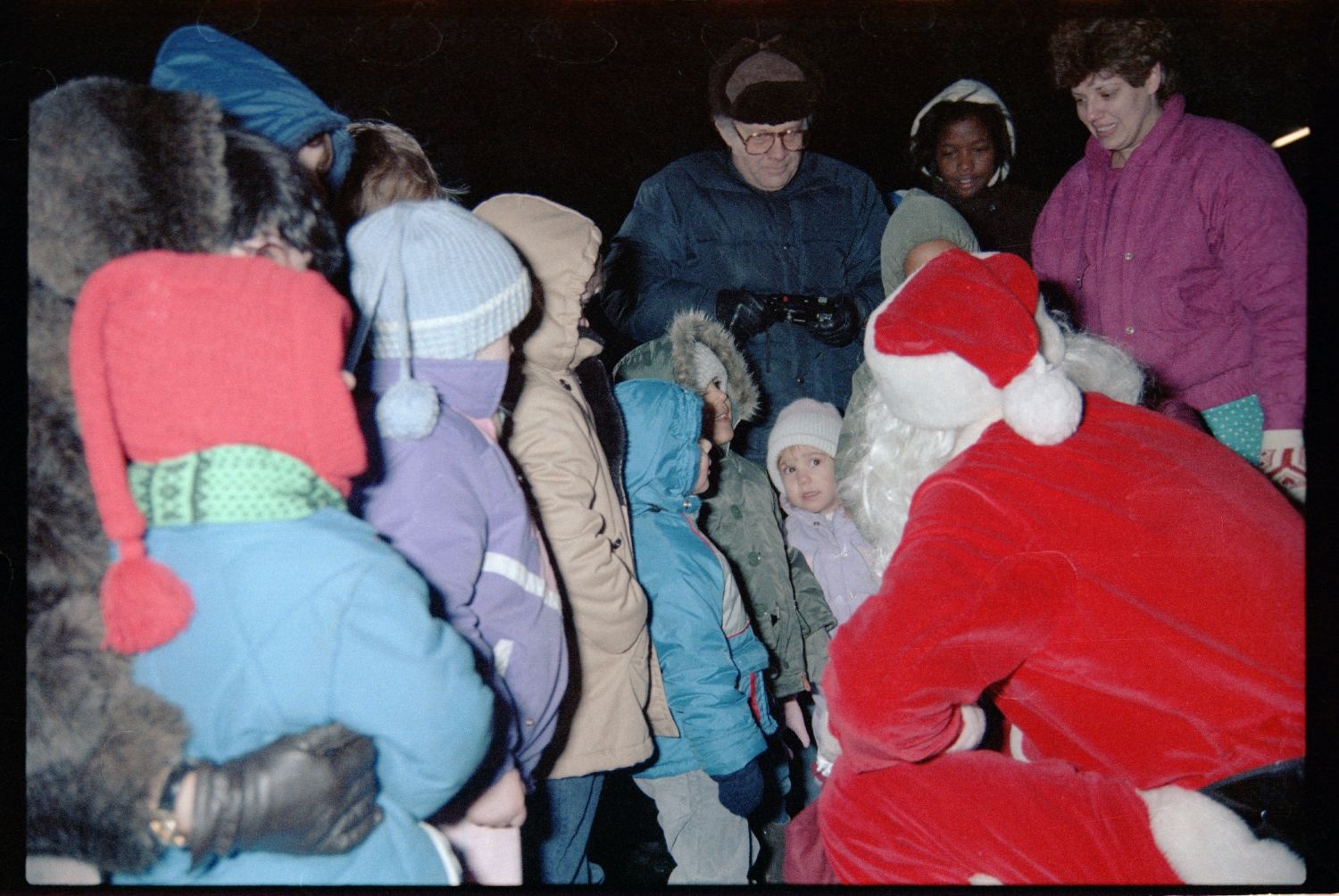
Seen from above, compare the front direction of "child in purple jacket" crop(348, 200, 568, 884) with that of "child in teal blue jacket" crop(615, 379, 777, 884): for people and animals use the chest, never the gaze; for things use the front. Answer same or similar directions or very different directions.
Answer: same or similar directions

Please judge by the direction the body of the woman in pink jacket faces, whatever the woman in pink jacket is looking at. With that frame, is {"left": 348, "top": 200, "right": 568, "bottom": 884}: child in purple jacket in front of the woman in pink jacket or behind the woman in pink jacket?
in front

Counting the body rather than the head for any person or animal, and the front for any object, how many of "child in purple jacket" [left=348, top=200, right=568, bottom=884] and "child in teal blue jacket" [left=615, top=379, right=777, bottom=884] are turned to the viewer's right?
2

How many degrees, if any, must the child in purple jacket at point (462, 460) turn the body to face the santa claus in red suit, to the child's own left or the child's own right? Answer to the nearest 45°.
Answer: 0° — they already face them

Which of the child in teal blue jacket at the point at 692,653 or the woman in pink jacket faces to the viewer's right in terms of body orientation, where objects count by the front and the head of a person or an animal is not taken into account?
the child in teal blue jacket

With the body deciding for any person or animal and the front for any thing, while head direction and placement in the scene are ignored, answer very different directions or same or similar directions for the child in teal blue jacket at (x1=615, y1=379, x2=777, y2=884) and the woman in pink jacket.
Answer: very different directions

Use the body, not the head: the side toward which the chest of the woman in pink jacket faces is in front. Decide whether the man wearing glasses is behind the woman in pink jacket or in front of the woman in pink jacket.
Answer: in front

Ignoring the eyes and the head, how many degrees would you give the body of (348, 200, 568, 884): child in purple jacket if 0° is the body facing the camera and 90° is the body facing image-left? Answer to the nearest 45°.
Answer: approximately 270°

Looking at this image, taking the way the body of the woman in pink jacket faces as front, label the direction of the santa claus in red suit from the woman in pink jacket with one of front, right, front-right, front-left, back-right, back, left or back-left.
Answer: front-left

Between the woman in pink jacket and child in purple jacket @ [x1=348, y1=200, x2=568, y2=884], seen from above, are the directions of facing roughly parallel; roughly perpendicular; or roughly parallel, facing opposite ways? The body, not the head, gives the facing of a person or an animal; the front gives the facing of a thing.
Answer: roughly parallel, facing opposite ways

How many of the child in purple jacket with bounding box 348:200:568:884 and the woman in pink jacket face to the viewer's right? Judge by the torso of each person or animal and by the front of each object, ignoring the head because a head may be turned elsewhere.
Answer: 1

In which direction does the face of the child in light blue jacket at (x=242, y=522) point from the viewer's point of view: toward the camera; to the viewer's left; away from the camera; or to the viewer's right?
away from the camera

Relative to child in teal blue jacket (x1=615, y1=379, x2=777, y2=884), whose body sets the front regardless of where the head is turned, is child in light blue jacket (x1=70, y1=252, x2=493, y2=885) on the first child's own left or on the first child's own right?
on the first child's own right

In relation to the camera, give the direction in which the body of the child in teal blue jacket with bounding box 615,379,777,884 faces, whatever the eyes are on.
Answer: to the viewer's right

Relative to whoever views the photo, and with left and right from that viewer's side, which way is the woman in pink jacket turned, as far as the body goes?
facing the viewer and to the left of the viewer
